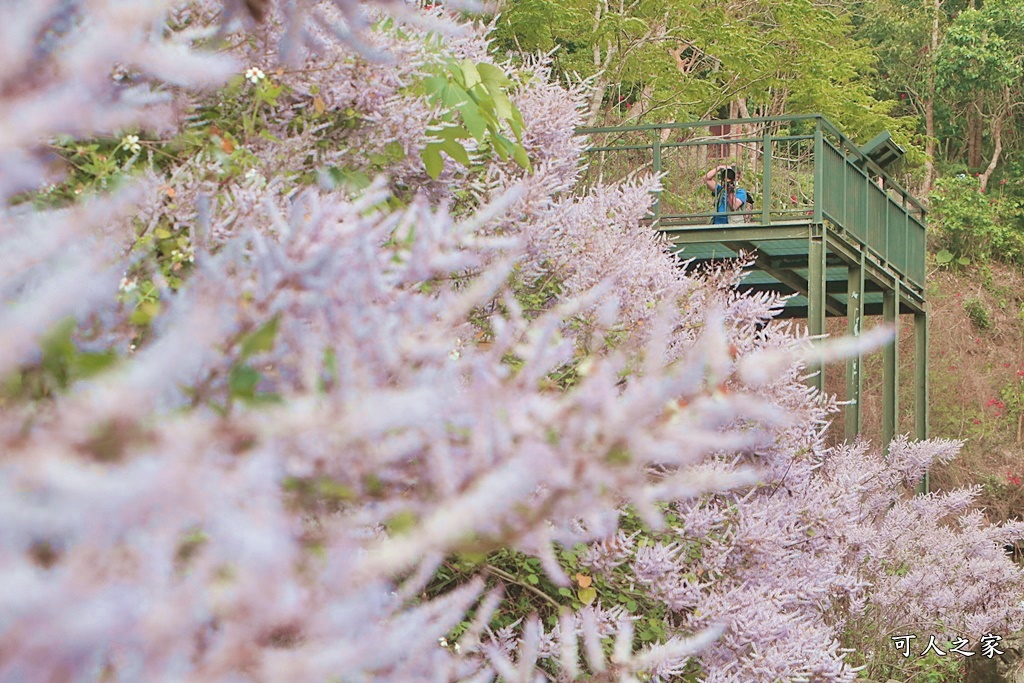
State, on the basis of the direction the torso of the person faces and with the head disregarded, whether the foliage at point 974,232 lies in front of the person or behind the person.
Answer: behind

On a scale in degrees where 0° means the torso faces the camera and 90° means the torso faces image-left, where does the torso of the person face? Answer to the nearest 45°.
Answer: approximately 0°

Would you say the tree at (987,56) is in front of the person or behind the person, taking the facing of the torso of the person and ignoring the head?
behind
